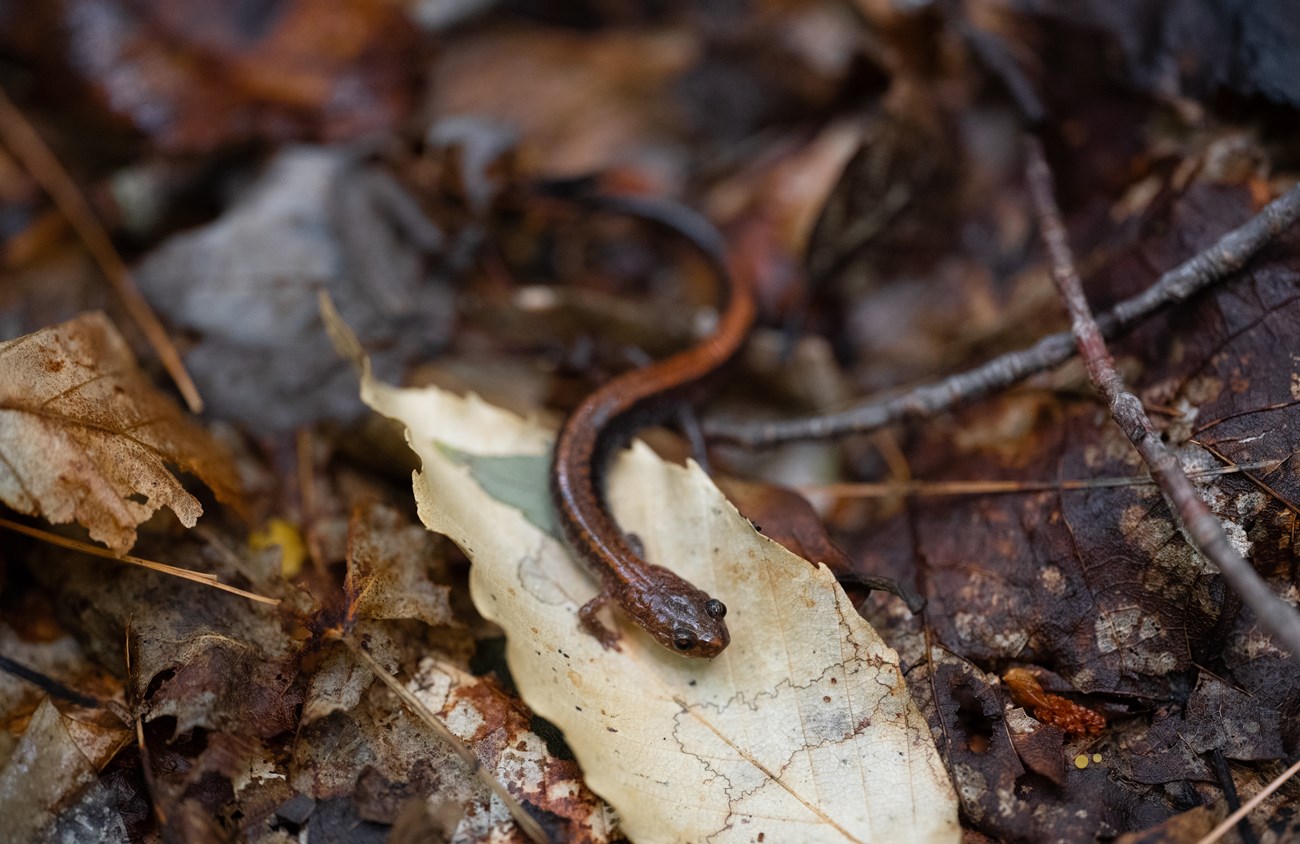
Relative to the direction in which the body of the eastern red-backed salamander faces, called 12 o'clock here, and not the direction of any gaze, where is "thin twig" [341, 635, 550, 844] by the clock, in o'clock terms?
The thin twig is roughly at 2 o'clock from the eastern red-backed salamander.

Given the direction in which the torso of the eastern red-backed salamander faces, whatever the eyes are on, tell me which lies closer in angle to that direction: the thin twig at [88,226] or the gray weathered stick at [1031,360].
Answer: the gray weathered stick

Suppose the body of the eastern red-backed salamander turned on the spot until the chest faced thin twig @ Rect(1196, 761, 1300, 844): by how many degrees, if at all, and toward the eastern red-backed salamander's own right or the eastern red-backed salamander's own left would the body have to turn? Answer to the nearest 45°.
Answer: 0° — it already faces it

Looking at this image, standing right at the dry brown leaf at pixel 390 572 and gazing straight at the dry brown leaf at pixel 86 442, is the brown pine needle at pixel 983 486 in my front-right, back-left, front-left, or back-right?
back-right

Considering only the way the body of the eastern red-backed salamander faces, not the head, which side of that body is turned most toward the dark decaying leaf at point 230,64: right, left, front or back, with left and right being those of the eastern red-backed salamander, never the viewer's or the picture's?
back
